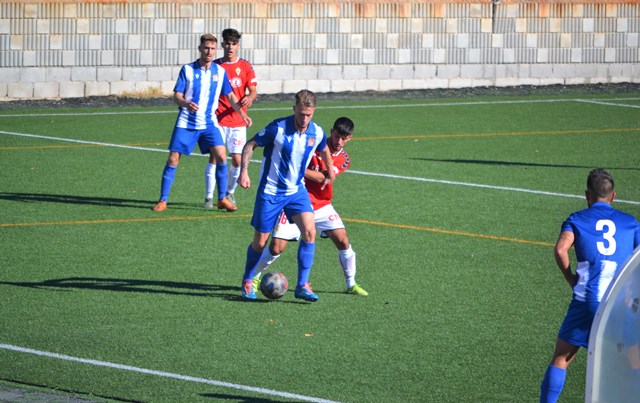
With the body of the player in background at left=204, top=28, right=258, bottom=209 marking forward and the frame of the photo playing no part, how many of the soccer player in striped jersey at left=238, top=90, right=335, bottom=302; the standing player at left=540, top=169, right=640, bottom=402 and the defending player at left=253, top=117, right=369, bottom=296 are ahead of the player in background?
3

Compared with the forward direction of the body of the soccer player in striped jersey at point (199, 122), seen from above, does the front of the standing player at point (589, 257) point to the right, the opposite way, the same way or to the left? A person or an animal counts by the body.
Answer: the opposite way

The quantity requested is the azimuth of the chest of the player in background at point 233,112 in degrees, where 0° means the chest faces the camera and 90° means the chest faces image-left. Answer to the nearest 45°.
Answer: approximately 0°

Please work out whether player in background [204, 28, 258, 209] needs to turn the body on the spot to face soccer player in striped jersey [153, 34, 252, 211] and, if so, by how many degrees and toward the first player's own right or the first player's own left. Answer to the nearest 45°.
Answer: approximately 45° to the first player's own right

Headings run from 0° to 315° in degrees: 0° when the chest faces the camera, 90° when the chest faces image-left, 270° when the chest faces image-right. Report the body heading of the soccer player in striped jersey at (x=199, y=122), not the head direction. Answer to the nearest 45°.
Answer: approximately 0°

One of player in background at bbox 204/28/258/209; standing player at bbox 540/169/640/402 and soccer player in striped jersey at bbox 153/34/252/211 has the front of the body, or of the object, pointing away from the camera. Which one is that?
the standing player

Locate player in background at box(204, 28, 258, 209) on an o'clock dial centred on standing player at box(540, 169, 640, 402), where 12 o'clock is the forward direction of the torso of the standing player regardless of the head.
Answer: The player in background is roughly at 11 o'clock from the standing player.

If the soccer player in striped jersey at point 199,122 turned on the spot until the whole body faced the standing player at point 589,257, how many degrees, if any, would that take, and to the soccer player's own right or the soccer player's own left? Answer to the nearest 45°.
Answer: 0° — they already face them

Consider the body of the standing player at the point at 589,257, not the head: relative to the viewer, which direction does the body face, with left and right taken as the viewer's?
facing away from the viewer

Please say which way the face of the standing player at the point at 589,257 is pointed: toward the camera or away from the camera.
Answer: away from the camera

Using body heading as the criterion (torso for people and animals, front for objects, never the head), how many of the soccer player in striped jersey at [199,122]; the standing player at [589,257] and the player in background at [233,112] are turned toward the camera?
2

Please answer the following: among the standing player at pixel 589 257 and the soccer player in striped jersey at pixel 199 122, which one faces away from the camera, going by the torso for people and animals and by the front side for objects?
the standing player

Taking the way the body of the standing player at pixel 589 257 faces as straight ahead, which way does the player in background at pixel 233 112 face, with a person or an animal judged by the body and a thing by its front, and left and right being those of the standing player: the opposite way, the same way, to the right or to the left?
the opposite way
